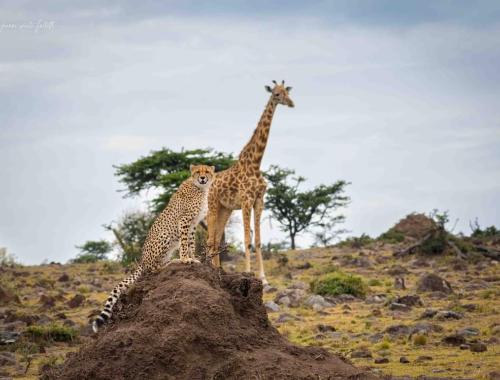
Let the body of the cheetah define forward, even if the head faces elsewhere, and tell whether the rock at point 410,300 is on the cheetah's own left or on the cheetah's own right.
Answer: on the cheetah's own left

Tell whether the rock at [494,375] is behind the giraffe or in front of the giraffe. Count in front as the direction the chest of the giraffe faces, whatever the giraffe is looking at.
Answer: in front

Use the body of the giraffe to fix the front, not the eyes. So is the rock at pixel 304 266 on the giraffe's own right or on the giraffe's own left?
on the giraffe's own left

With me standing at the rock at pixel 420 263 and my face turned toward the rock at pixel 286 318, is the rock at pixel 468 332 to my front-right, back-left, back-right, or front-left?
front-left

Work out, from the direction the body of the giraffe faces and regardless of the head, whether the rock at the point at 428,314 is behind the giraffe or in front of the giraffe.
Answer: in front

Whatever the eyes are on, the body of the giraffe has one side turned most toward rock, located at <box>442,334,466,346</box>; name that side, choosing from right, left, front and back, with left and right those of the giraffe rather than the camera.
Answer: front

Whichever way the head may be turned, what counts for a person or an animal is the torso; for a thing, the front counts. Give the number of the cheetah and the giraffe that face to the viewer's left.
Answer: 0

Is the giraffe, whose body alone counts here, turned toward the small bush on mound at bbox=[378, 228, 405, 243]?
no

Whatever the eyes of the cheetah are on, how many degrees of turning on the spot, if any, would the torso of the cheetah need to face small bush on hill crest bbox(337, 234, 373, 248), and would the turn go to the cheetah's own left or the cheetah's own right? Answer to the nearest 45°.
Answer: approximately 90° to the cheetah's own left

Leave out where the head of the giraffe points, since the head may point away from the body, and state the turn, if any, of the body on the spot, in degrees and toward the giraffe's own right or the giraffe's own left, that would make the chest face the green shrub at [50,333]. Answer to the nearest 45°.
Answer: approximately 90° to the giraffe's own right

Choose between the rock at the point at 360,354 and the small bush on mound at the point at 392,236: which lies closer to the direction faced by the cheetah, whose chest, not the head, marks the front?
the rock

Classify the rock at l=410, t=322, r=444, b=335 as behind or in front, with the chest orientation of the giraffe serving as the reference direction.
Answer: in front

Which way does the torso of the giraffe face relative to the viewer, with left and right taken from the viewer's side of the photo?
facing the viewer and to the right of the viewer
